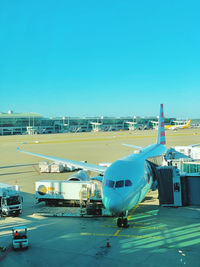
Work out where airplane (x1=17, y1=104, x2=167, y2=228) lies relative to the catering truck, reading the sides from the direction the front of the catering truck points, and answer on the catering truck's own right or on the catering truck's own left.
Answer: on the catering truck's own left

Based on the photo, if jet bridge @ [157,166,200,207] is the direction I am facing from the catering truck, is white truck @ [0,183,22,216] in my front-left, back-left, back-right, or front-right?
back-right
